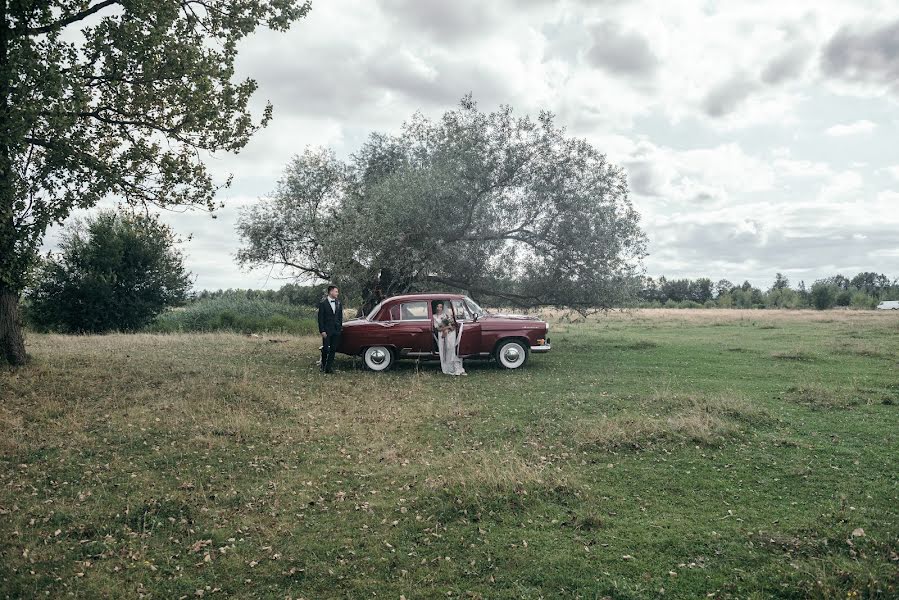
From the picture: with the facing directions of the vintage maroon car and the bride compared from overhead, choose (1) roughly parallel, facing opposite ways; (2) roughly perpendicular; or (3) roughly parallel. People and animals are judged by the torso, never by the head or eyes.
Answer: roughly perpendicular

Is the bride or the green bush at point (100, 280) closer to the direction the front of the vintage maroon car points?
the bride

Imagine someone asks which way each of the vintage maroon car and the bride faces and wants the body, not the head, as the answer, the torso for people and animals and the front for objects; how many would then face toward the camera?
1

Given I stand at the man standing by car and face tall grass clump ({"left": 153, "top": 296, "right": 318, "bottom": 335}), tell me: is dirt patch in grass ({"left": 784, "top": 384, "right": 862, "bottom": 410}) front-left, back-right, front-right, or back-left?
back-right

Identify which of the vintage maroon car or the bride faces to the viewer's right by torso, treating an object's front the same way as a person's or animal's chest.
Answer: the vintage maroon car

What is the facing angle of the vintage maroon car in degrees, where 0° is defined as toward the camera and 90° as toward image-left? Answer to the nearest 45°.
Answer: approximately 270°

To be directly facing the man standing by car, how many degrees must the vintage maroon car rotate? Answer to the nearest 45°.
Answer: approximately 135° to its right

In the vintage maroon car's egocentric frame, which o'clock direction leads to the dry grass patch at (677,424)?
The dry grass patch is roughly at 2 o'clock from the vintage maroon car.

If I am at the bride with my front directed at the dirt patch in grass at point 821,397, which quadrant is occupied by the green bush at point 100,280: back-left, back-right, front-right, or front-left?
back-left

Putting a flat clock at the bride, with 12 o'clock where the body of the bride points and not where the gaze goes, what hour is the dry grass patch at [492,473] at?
The dry grass patch is roughly at 12 o'clock from the bride.

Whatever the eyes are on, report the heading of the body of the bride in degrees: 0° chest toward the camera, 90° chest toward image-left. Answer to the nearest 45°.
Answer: approximately 0°

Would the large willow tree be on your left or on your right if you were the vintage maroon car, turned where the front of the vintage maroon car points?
on your left

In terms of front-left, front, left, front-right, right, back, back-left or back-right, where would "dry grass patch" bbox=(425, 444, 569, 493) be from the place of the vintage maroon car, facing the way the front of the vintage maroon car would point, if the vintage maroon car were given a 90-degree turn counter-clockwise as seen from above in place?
back
